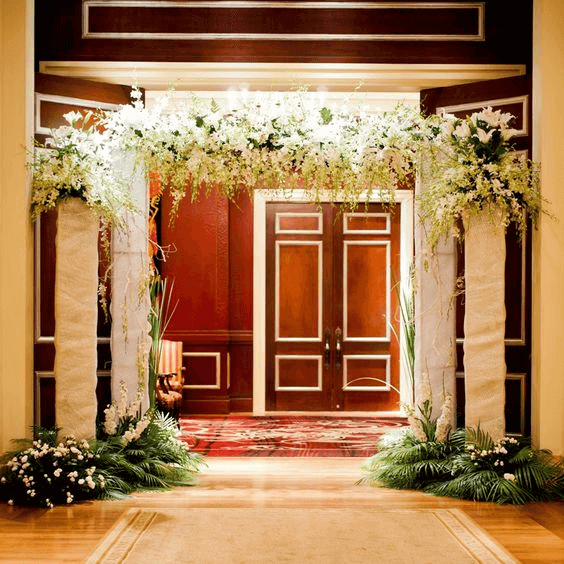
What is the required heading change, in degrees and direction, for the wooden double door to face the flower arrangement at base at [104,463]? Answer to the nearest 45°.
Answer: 0° — it already faces it

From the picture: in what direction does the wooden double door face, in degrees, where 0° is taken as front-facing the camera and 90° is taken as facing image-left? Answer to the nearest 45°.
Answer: approximately 0°

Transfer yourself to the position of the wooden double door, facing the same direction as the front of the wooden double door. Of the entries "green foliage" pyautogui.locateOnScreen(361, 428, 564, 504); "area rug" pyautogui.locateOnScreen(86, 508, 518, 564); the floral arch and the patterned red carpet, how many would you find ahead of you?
4

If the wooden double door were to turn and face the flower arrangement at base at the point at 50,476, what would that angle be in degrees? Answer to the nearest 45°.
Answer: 0° — it already faces it

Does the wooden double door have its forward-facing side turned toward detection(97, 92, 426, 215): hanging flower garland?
yes

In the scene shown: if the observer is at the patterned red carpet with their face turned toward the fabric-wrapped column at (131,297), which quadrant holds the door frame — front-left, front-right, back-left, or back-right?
back-right

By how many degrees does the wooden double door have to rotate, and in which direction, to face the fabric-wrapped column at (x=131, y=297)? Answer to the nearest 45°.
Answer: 0° — it already faces it

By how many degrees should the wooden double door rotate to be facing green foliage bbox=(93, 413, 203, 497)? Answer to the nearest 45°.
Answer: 0° — it already faces it
